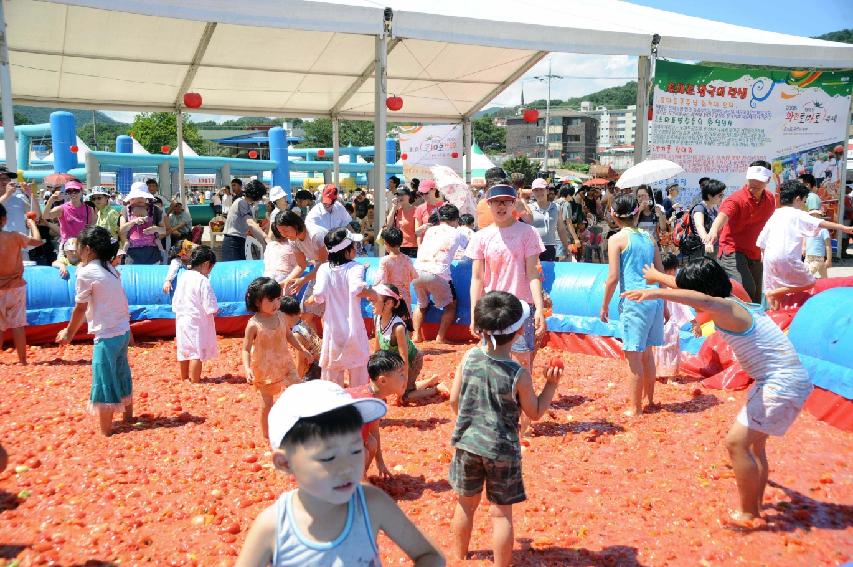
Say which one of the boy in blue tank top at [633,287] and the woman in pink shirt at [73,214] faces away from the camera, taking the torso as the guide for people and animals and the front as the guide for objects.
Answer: the boy in blue tank top

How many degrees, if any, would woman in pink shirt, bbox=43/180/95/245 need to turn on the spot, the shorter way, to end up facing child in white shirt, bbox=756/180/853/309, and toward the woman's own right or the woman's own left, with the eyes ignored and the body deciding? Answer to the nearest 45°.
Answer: approximately 45° to the woman's own left

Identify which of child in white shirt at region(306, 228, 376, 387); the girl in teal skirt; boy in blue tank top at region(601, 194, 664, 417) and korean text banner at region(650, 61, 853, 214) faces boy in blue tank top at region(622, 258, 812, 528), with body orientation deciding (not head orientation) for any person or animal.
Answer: the korean text banner

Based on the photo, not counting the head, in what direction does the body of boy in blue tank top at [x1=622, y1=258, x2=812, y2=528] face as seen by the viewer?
to the viewer's left

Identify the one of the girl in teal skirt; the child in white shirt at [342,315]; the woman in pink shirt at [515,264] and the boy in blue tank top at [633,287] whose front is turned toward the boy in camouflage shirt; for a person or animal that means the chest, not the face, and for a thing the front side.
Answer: the woman in pink shirt

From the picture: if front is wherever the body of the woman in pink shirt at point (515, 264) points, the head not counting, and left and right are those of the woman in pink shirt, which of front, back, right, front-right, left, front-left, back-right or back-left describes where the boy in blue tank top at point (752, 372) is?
front-left

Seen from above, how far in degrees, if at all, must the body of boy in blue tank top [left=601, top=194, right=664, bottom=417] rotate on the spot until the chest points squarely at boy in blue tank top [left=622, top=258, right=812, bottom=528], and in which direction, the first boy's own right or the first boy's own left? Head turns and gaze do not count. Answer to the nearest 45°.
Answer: approximately 180°

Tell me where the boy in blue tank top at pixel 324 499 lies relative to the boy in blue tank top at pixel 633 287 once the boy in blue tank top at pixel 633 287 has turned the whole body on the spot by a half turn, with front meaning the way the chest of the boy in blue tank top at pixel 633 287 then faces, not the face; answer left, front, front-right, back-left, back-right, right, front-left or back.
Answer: front

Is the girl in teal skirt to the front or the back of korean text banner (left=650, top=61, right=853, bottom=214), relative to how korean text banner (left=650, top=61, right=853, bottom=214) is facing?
to the front
